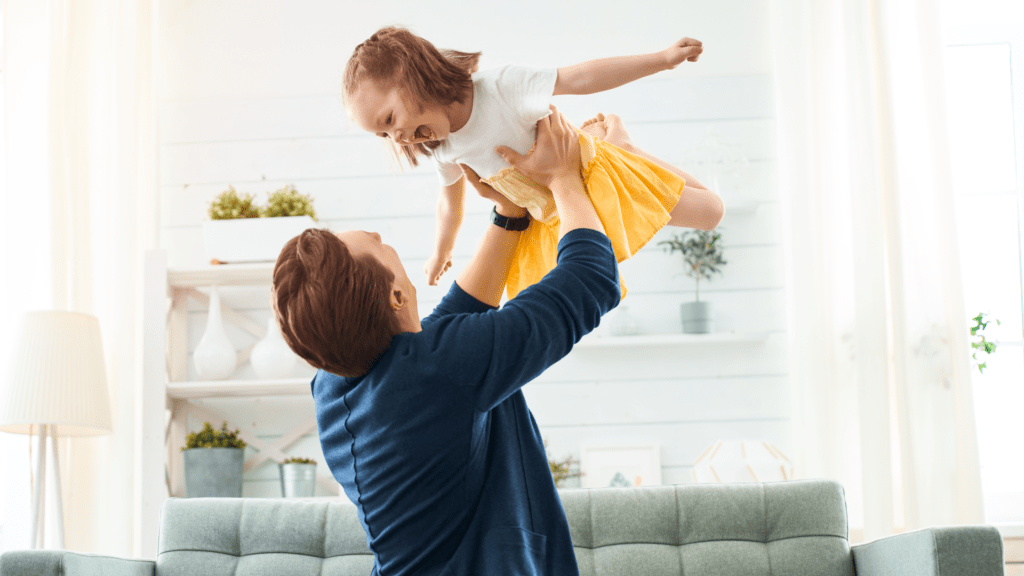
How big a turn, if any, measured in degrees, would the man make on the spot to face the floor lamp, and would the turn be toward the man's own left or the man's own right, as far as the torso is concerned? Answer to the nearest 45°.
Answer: approximately 90° to the man's own left

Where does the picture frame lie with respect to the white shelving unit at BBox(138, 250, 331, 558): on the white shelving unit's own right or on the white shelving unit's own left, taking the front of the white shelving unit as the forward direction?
on the white shelving unit's own left

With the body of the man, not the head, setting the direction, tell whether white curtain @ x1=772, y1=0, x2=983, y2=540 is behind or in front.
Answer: in front

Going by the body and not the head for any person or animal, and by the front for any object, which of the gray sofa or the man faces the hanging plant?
the man

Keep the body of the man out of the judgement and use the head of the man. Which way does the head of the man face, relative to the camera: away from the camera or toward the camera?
away from the camera

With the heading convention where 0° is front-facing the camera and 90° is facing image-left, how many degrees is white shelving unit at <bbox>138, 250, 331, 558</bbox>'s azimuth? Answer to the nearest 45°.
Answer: approximately 0°

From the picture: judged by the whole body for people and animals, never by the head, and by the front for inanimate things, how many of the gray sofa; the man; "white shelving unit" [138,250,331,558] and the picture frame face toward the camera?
3

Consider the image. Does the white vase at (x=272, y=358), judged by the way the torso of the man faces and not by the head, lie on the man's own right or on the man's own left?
on the man's own left

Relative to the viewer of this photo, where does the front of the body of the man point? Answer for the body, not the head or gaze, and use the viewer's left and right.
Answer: facing away from the viewer and to the right of the viewer

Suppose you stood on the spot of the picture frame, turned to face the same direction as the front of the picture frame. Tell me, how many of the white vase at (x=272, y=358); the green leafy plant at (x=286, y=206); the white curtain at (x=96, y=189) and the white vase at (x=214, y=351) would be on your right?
4

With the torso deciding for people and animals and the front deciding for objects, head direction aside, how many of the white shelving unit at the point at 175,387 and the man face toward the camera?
1
